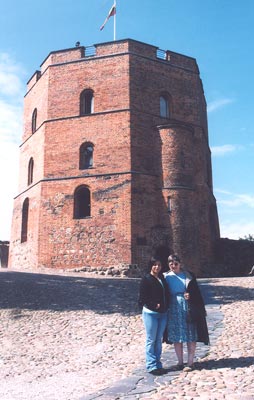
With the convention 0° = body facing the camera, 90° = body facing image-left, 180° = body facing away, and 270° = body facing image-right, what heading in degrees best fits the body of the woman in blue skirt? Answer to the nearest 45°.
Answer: approximately 0°

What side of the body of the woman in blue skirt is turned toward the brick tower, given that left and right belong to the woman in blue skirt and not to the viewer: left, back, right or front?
back
